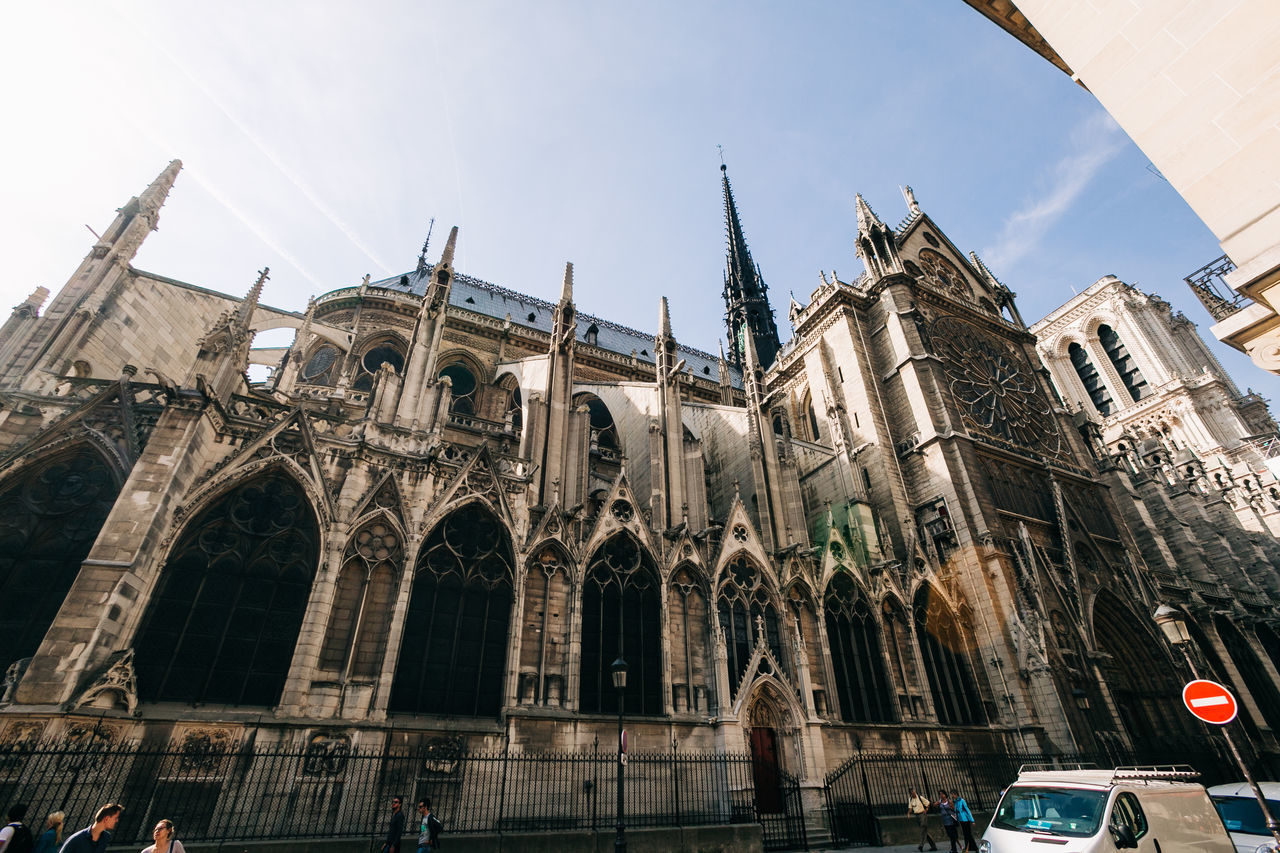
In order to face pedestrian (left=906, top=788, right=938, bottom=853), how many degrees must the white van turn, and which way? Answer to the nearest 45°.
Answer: approximately 90° to its right

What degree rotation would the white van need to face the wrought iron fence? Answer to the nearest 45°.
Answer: approximately 45° to its right

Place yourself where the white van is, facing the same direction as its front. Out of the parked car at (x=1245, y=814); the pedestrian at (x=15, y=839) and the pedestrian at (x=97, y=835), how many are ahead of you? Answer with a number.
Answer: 2

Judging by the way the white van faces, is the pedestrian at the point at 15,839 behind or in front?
in front

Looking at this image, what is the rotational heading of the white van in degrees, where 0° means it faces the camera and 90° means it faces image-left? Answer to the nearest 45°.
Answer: approximately 45°

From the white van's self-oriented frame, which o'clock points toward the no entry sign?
The no entry sign is roughly at 7 o'clock from the white van.

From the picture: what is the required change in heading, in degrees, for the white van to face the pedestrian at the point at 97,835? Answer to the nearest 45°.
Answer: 0° — it already faces them

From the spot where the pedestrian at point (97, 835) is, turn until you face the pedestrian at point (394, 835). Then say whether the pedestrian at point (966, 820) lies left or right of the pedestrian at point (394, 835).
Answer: right
